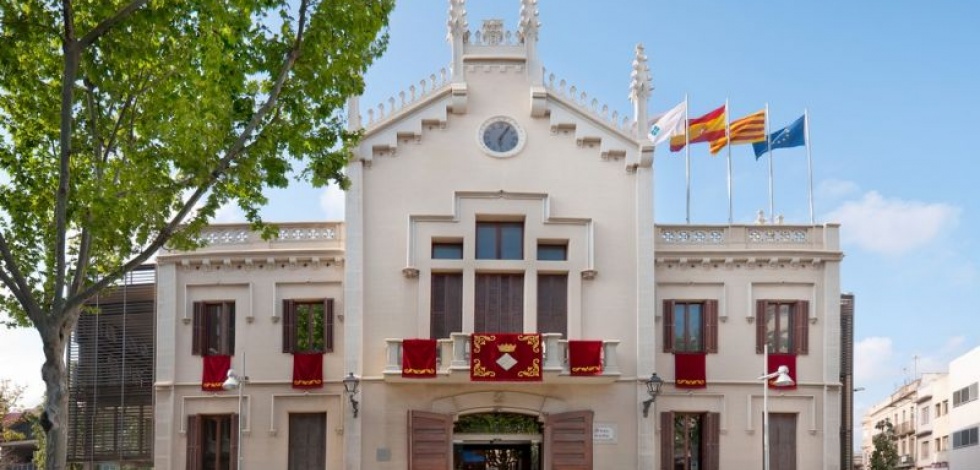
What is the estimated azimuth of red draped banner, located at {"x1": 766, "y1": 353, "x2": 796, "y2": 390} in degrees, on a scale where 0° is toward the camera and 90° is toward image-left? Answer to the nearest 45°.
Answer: approximately 0°

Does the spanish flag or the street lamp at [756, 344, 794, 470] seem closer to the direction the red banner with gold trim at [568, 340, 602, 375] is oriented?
the street lamp

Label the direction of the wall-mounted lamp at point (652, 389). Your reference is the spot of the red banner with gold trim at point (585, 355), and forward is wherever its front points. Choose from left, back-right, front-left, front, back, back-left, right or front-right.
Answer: left

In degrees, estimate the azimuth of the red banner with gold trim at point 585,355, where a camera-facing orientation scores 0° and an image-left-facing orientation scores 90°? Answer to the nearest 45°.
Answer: approximately 0°

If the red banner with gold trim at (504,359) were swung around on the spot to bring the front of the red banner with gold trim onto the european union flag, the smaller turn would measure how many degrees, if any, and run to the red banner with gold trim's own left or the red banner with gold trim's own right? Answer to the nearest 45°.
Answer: approximately 135° to the red banner with gold trim's own left

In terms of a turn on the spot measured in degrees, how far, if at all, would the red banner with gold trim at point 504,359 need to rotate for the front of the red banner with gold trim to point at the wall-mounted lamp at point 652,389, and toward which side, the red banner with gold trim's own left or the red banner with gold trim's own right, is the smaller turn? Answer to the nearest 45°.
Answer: approximately 90° to the red banner with gold trim's own left
